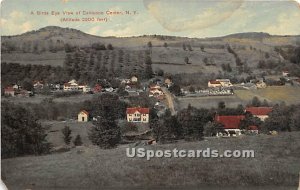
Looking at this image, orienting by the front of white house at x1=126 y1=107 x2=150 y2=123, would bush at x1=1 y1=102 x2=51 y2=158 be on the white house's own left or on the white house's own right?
on the white house's own right

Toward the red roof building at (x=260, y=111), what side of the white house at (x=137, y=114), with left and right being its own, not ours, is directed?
left

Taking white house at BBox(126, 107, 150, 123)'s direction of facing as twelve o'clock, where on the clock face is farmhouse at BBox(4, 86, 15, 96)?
The farmhouse is roughly at 3 o'clock from the white house.

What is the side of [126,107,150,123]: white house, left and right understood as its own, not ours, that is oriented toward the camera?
front
